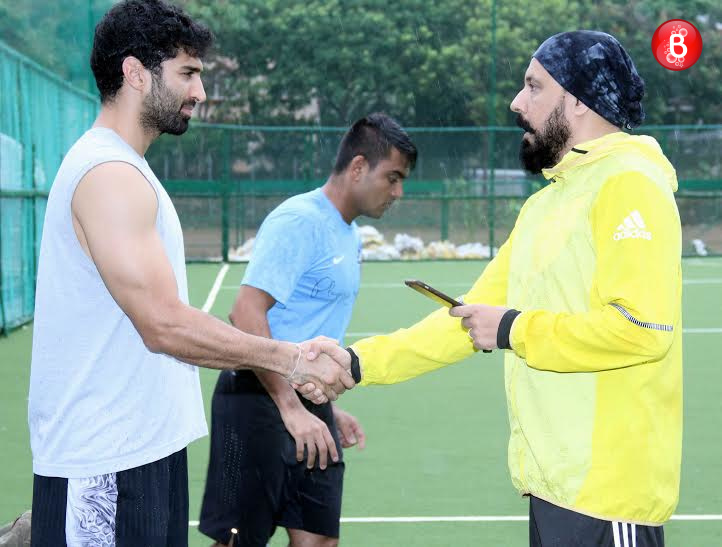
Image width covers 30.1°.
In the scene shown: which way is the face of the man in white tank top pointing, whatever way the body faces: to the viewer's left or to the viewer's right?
to the viewer's right

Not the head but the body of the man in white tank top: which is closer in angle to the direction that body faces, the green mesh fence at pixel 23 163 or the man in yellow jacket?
the man in yellow jacket

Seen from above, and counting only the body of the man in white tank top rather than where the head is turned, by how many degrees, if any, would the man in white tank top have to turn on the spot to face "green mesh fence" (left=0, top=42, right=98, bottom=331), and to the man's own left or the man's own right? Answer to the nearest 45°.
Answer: approximately 90° to the man's own left

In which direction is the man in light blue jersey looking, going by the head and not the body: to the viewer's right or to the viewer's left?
to the viewer's right

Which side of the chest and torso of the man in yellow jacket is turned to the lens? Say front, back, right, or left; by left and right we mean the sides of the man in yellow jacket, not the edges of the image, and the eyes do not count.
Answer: left

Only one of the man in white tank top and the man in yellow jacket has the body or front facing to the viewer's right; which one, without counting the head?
the man in white tank top

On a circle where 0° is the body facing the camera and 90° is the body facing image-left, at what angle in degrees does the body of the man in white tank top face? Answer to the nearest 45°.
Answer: approximately 270°

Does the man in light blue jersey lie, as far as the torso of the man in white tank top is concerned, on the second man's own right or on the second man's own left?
on the second man's own left

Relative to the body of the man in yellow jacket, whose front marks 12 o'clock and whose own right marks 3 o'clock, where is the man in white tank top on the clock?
The man in white tank top is roughly at 12 o'clock from the man in yellow jacket.

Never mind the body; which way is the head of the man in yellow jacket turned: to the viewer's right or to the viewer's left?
to the viewer's left

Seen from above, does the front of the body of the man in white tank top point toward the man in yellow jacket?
yes

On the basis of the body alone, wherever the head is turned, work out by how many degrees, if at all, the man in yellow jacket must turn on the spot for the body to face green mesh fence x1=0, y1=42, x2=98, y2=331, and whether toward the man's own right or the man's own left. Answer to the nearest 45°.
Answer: approximately 45° to the man's own right

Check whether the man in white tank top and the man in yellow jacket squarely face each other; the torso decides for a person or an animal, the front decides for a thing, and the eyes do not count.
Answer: yes

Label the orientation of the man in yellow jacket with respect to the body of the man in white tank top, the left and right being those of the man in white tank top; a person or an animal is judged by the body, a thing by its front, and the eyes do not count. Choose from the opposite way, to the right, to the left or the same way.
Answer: the opposite way
